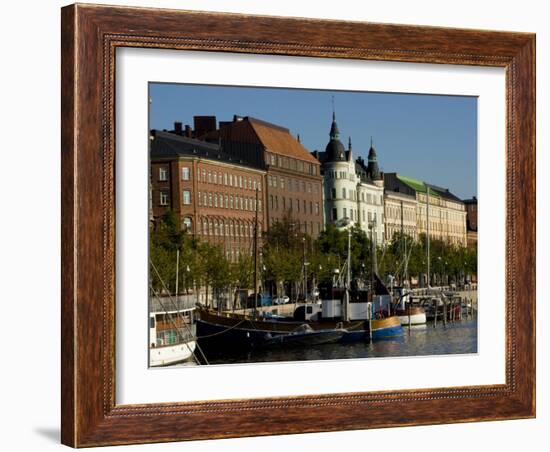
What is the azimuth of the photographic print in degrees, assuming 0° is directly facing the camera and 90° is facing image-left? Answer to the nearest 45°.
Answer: approximately 315°
